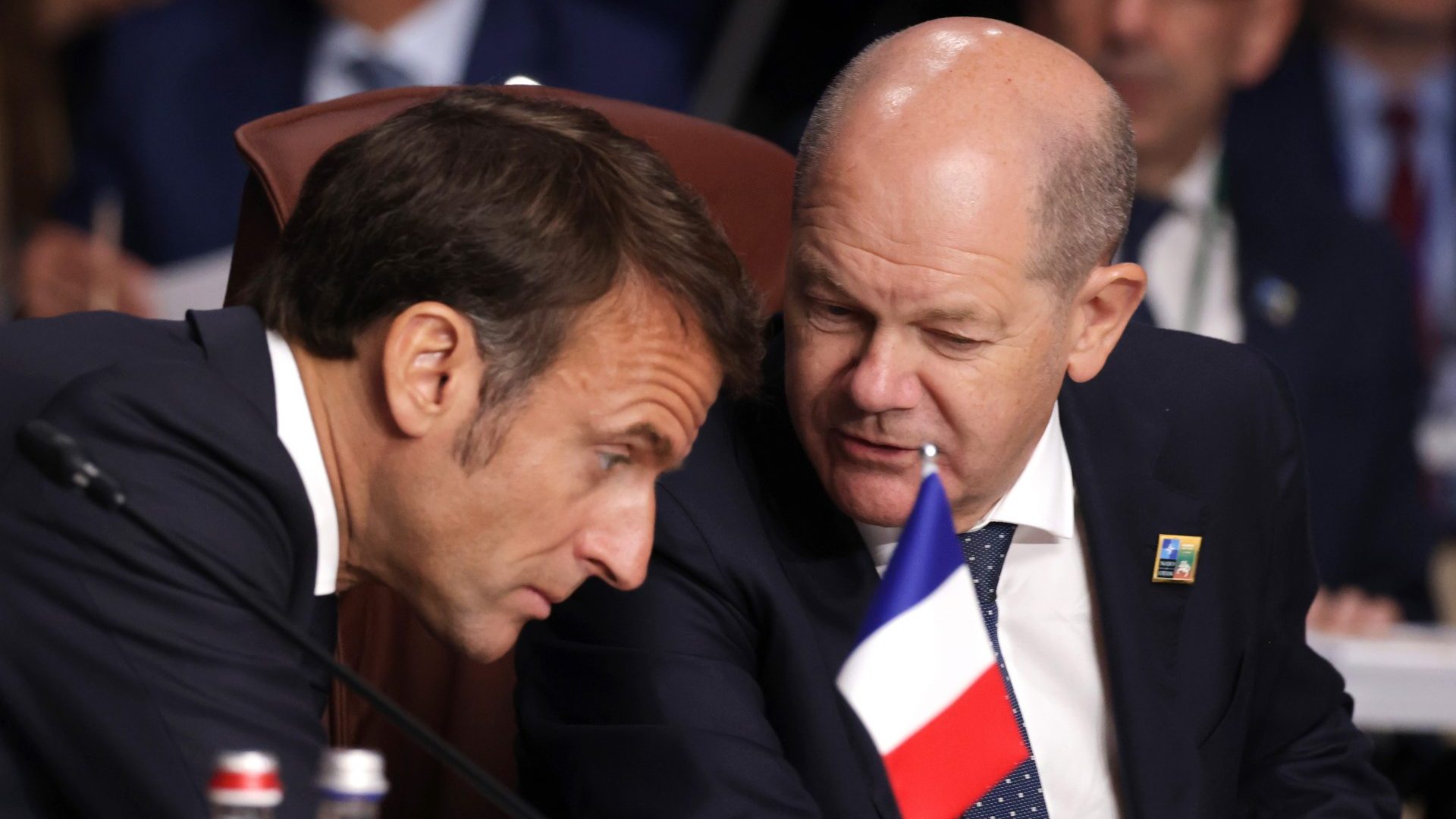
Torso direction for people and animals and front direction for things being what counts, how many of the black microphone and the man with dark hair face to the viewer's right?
1

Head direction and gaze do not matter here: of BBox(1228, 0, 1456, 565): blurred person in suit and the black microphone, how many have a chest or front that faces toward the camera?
1

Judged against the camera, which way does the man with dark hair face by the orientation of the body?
to the viewer's right

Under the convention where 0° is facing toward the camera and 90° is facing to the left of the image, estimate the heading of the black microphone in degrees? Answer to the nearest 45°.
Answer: approximately 90°

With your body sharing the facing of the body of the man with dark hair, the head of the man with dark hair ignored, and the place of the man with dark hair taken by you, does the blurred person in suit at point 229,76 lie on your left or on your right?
on your left

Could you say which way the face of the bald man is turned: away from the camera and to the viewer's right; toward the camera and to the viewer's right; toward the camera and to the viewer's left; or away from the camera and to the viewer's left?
toward the camera and to the viewer's left

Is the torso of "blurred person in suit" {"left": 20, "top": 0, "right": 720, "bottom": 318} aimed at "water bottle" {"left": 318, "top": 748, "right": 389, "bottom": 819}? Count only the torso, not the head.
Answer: yes

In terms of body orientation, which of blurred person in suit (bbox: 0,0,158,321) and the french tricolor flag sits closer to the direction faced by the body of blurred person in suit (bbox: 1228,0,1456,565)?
the french tricolor flag

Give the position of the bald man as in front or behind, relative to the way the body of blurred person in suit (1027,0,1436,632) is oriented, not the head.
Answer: in front

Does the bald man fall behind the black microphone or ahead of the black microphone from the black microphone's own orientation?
behind

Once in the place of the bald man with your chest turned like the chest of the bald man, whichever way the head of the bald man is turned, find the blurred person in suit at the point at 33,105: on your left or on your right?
on your right
